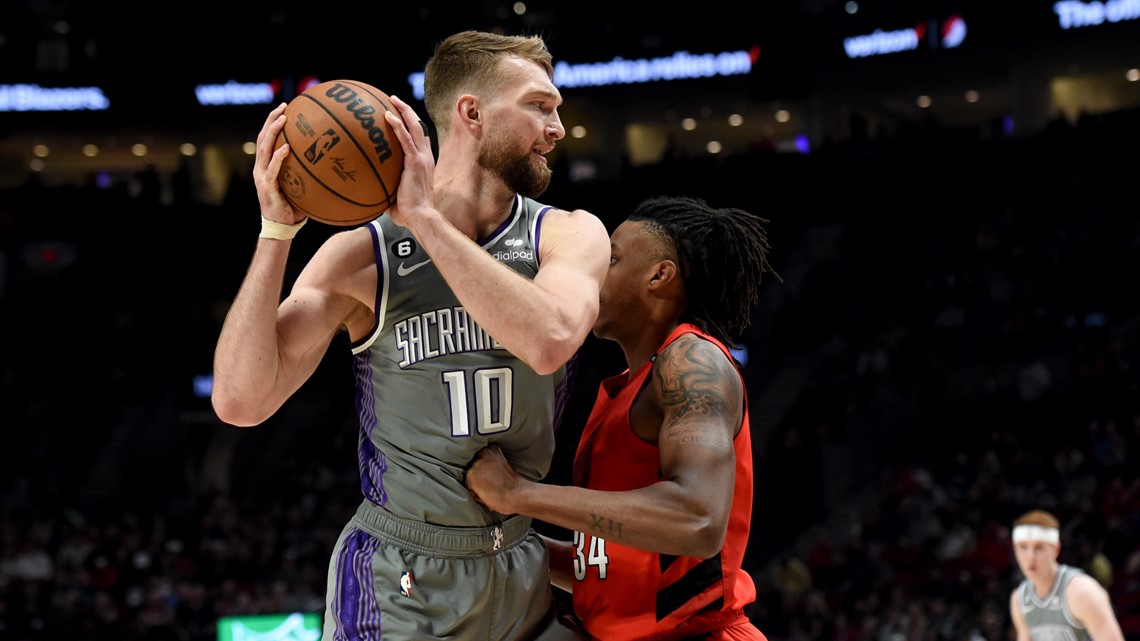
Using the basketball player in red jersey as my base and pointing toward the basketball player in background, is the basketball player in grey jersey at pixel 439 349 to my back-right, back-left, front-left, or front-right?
back-left

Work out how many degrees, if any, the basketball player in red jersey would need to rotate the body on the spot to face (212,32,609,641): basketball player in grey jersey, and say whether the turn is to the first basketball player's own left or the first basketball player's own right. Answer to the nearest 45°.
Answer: approximately 45° to the first basketball player's own left

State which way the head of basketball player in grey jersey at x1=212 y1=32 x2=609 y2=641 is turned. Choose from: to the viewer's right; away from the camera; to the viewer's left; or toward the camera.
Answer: to the viewer's right

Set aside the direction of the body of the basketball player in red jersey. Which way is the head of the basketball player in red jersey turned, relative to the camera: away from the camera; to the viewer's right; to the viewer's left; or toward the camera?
to the viewer's left

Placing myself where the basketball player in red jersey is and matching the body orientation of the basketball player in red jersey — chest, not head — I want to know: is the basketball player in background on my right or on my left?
on my right

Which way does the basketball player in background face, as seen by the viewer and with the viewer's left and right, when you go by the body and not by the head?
facing the viewer and to the left of the viewer

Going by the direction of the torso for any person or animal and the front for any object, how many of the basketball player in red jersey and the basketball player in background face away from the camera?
0

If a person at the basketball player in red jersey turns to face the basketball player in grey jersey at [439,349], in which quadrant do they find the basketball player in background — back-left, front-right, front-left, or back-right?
back-right

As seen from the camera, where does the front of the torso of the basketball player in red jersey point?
to the viewer's left
